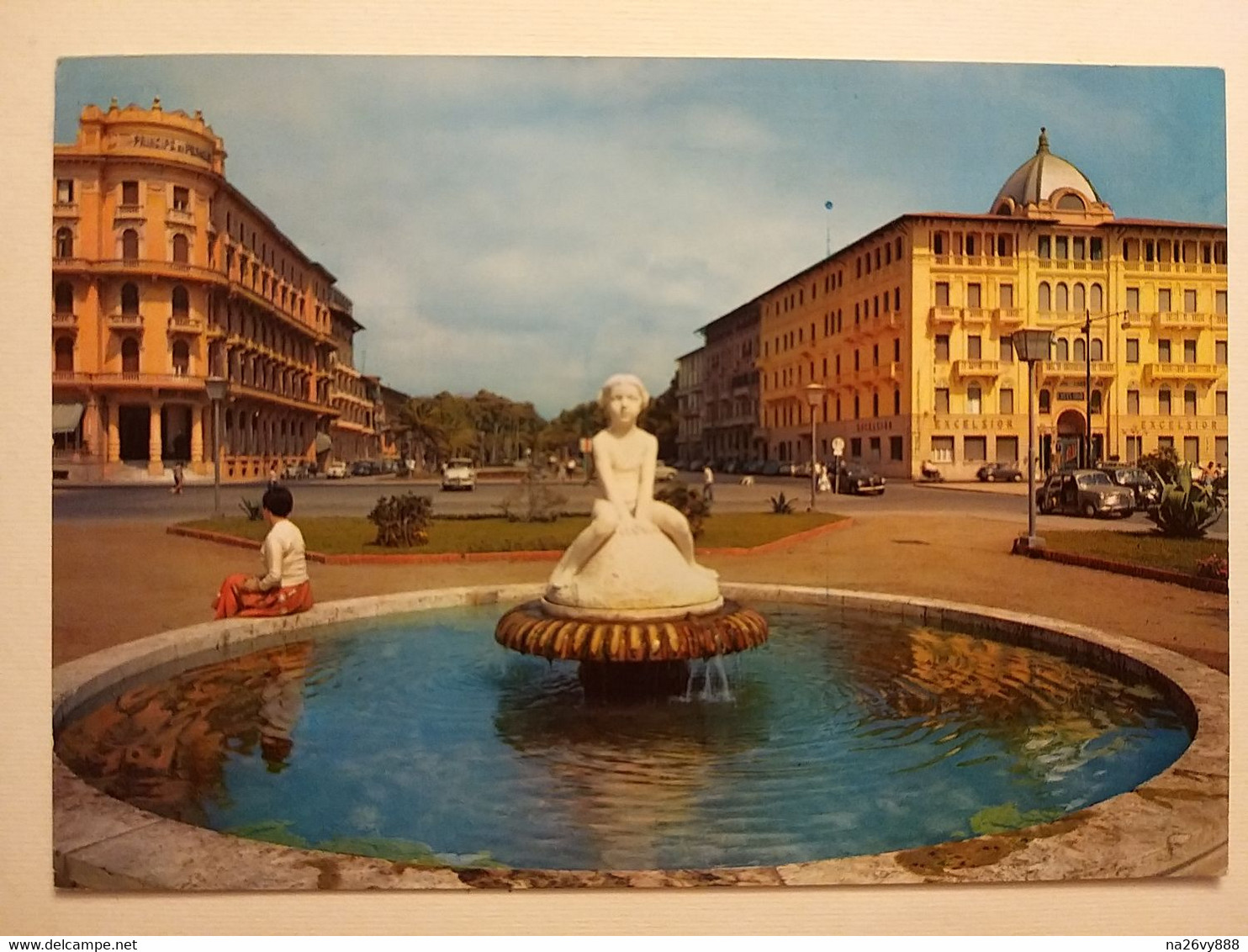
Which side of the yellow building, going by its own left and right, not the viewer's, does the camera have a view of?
front

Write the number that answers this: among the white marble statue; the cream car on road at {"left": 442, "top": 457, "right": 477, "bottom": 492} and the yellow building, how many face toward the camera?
3

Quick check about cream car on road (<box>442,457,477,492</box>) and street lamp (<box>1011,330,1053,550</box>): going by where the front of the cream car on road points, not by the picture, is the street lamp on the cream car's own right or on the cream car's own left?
on the cream car's own left

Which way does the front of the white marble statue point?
toward the camera

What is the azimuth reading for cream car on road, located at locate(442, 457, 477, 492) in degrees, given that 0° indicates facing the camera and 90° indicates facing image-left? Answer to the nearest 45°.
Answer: approximately 0°

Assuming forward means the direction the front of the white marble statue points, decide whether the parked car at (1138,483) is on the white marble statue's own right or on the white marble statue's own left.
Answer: on the white marble statue's own left

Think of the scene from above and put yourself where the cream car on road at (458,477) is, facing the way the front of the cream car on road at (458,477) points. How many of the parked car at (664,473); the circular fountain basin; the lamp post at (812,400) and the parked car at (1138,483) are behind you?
0

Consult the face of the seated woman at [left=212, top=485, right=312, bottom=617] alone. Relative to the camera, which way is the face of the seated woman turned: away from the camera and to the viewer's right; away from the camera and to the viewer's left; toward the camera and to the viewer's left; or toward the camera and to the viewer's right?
away from the camera and to the viewer's left

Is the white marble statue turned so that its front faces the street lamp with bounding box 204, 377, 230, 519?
no

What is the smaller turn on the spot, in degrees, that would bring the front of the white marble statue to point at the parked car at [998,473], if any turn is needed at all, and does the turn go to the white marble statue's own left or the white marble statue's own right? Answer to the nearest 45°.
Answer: approximately 135° to the white marble statue's own left

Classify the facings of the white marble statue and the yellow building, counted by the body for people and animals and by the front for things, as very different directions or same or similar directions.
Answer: same or similar directions

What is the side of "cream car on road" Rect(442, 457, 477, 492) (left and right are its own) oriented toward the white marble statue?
front

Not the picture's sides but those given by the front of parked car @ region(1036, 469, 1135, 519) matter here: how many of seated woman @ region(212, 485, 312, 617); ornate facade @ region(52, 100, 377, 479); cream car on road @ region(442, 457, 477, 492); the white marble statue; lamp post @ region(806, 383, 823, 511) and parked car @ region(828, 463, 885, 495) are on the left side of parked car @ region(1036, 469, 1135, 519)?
0
